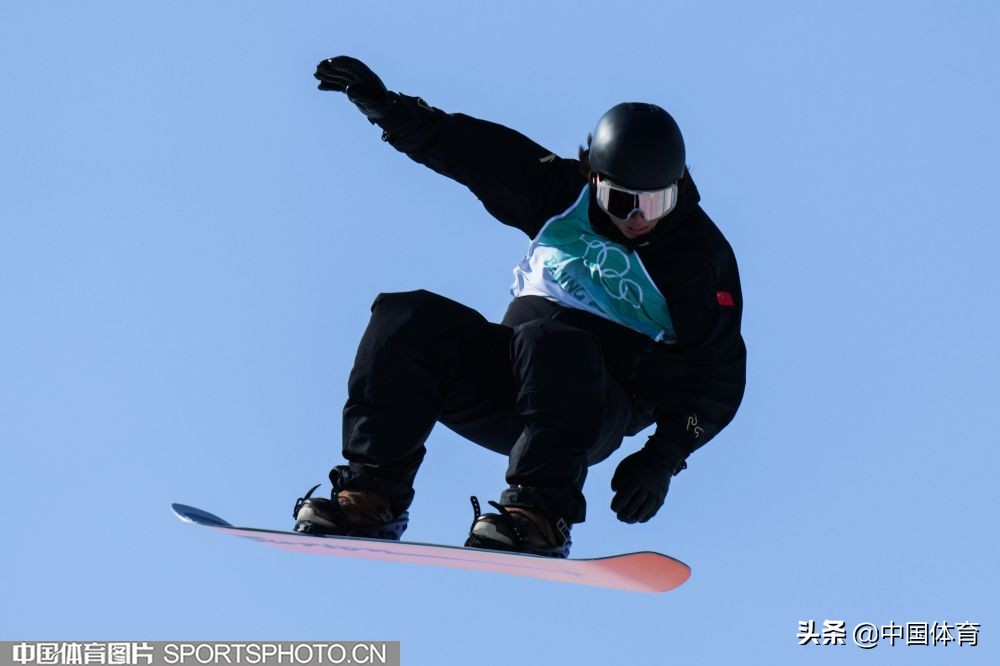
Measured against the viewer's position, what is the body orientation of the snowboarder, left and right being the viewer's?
facing the viewer and to the left of the viewer
